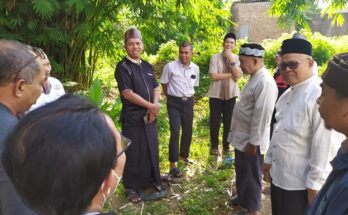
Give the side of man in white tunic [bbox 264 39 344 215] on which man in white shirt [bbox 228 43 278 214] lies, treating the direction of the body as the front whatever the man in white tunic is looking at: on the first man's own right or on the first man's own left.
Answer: on the first man's own right

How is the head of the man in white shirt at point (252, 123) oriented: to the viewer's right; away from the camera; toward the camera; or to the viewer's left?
to the viewer's left

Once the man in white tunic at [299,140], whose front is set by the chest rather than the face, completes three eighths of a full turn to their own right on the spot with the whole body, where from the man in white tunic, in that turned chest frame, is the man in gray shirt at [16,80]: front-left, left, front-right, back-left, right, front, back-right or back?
back-left

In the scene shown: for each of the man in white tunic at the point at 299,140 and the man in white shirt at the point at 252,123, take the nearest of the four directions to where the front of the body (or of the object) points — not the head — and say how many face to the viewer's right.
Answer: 0

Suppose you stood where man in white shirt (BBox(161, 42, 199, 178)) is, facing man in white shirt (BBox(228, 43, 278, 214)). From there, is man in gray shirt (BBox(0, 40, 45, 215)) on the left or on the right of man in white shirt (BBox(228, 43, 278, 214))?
right

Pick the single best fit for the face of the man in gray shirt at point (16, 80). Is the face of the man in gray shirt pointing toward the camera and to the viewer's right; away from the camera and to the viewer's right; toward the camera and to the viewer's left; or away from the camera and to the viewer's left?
away from the camera and to the viewer's right

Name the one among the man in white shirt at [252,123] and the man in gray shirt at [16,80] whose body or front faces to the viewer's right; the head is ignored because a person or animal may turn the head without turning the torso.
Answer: the man in gray shirt

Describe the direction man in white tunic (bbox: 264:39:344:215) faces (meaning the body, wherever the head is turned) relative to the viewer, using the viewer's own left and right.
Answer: facing the viewer and to the left of the viewer

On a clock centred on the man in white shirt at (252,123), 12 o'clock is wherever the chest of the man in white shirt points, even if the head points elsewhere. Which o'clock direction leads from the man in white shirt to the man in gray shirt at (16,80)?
The man in gray shirt is roughly at 10 o'clock from the man in white shirt.

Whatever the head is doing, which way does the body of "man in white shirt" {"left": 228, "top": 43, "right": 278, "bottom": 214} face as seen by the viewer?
to the viewer's left

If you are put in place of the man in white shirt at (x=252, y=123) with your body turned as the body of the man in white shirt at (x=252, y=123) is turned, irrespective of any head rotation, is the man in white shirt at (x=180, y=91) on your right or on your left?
on your right

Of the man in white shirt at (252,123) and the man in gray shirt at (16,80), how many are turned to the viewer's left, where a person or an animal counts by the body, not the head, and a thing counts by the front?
1

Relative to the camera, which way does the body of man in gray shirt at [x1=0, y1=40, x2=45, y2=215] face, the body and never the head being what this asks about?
to the viewer's right
